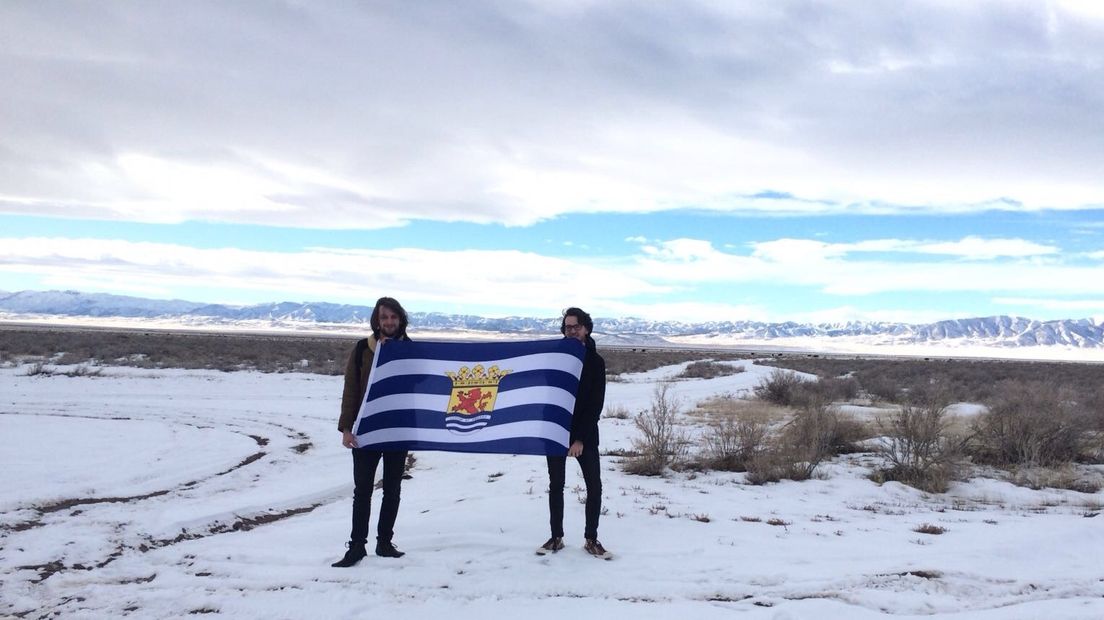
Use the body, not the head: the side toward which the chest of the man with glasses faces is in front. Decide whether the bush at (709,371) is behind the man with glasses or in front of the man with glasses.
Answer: behind

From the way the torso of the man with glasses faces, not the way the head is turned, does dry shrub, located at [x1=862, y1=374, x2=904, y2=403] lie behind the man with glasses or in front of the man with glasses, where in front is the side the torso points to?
behind

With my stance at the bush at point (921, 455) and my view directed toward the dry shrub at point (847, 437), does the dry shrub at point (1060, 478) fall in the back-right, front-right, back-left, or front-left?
back-right

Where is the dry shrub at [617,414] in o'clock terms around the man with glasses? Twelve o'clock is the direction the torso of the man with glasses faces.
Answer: The dry shrub is roughly at 6 o'clock from the man with glasses.

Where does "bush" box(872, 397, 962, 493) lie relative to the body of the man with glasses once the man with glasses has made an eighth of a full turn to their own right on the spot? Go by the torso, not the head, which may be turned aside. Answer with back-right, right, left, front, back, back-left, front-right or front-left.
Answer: back

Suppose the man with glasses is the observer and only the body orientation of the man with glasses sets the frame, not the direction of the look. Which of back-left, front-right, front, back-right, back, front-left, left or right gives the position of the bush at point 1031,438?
back-left

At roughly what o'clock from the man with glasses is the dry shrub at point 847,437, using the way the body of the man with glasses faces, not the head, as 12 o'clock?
The dry shrub is roughly at 7 o'clock from the man with glasses.

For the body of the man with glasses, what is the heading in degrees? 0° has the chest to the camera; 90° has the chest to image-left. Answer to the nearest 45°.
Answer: approximately 0°

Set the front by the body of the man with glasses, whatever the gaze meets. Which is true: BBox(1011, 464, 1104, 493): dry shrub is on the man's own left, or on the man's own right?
on the man's own left

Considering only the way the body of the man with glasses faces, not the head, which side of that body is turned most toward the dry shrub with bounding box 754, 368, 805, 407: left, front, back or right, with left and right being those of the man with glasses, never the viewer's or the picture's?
back
